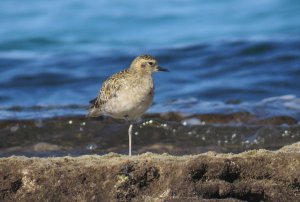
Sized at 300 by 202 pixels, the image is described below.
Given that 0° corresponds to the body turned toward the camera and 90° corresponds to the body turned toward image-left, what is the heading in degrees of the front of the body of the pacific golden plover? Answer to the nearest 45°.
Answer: approximately 270°
